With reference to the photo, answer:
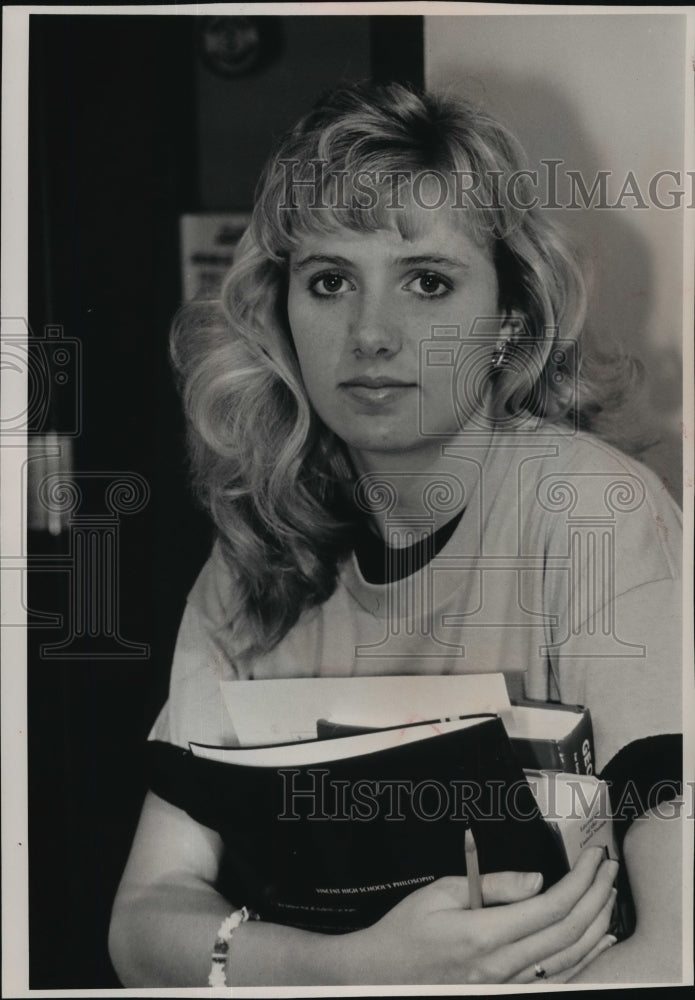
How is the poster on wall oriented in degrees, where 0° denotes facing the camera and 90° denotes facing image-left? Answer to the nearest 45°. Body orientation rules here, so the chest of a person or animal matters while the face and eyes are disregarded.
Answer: approximately 0°
